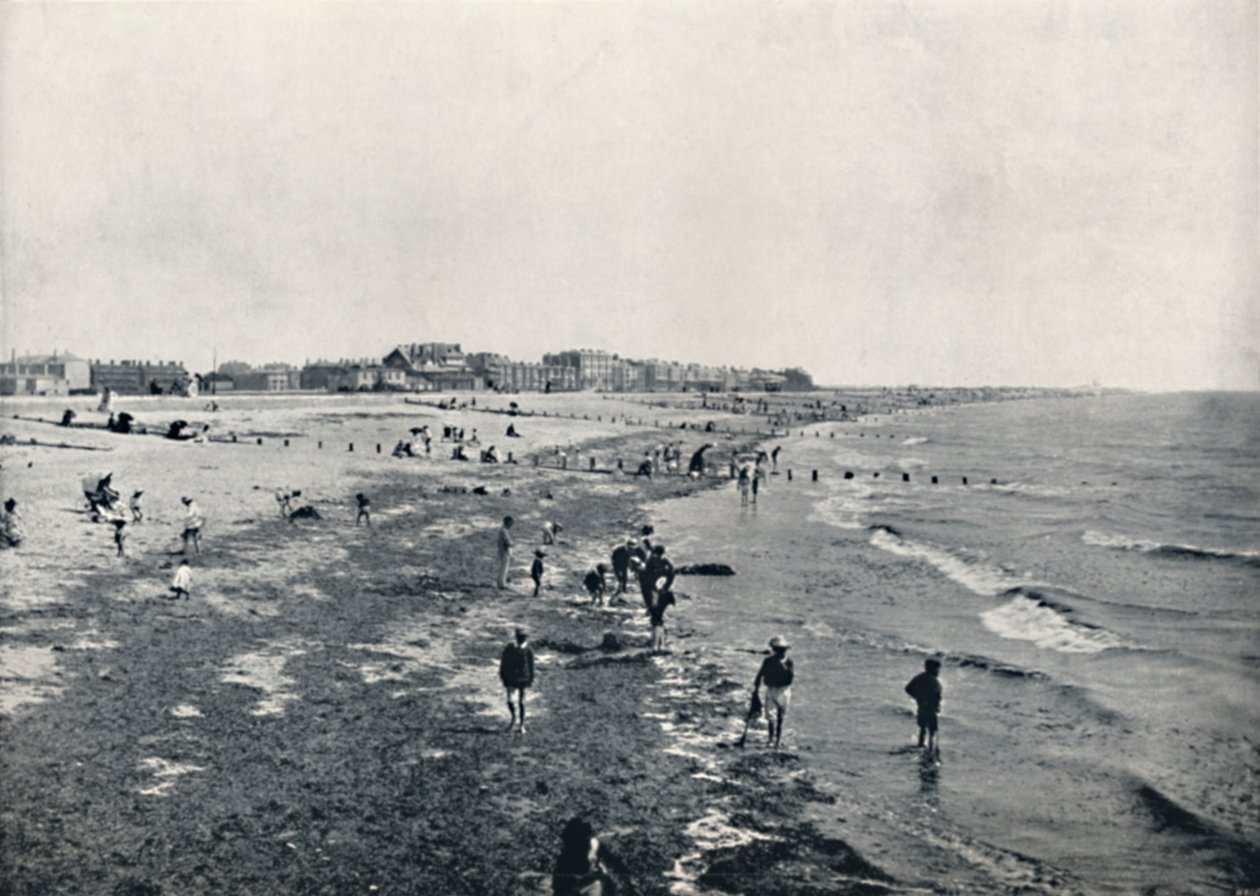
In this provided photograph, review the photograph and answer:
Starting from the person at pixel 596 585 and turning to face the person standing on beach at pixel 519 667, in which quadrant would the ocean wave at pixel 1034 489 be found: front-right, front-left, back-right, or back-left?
back-left

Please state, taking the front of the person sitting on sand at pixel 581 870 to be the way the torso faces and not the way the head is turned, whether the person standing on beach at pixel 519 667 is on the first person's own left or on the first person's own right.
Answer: on the first person's own left

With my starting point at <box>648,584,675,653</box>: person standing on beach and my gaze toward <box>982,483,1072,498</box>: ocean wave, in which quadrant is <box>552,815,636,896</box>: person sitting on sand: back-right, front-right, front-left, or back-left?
back-right
